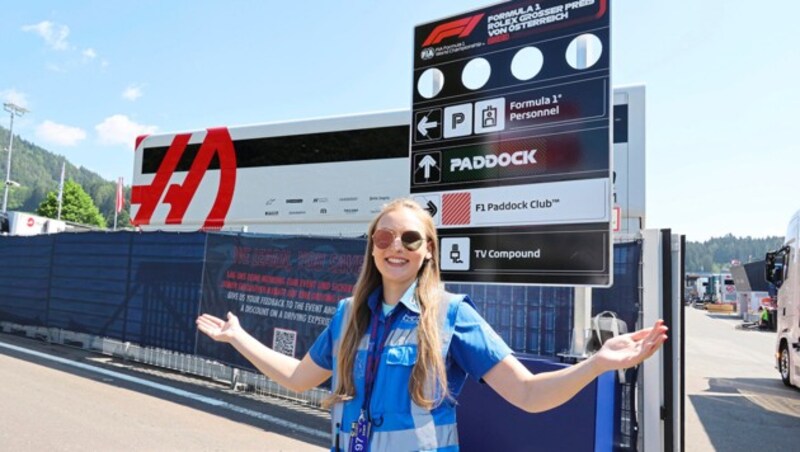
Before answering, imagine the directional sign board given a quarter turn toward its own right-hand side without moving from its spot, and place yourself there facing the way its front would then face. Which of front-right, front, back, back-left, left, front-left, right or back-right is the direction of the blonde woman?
back-left

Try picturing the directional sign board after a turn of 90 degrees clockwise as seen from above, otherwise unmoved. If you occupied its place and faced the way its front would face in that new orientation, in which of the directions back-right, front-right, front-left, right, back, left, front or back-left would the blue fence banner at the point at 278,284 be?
front

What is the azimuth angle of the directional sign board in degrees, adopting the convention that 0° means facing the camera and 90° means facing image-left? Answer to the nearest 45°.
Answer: approximately 45°

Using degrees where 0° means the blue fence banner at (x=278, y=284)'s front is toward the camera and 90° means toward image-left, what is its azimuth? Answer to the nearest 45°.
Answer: approximately 45°
